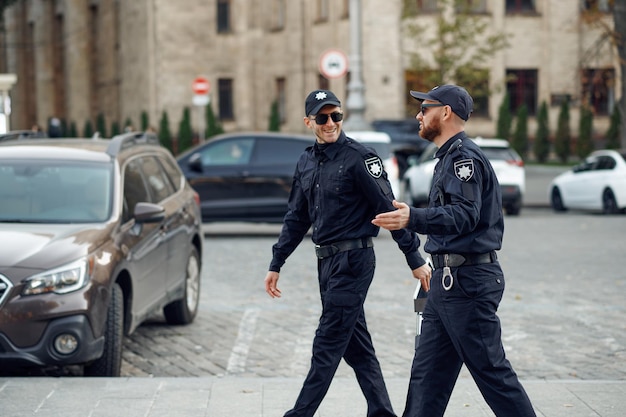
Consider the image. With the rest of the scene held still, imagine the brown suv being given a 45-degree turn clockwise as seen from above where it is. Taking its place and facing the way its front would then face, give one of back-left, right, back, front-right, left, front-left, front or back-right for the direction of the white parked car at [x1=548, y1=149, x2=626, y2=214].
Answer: back-right

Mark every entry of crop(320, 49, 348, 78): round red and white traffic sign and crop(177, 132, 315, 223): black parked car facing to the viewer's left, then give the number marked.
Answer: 1

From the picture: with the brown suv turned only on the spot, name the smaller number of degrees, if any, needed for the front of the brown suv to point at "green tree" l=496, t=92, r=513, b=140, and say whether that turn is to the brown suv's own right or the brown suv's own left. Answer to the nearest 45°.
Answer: approximately 180°

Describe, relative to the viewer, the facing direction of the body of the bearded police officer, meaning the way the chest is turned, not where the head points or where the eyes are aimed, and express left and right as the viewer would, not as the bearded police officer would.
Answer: facing to the left of the viewer

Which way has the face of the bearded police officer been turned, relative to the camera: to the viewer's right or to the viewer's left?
to the viewer's left

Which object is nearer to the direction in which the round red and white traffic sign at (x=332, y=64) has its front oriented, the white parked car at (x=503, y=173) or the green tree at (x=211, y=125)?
the white parked car

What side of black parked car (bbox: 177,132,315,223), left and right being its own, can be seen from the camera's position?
left

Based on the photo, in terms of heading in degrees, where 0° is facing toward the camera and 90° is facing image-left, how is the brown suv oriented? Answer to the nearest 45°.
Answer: approximately 45°

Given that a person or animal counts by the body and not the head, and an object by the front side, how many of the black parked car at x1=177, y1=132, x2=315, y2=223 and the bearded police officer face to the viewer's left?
2

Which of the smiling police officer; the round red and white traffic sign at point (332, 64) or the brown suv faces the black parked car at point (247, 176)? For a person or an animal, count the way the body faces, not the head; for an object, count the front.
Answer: the round red and white traffic sign

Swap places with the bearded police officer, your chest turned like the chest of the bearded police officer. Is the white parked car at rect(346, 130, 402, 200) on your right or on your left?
on your right

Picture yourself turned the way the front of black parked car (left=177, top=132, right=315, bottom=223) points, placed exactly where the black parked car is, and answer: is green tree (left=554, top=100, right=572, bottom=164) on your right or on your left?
on your right

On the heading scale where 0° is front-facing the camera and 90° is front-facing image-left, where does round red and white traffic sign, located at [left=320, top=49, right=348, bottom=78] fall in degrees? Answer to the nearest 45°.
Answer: approximately 0°

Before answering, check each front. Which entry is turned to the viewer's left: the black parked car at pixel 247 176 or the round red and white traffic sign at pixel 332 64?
the black parked car
